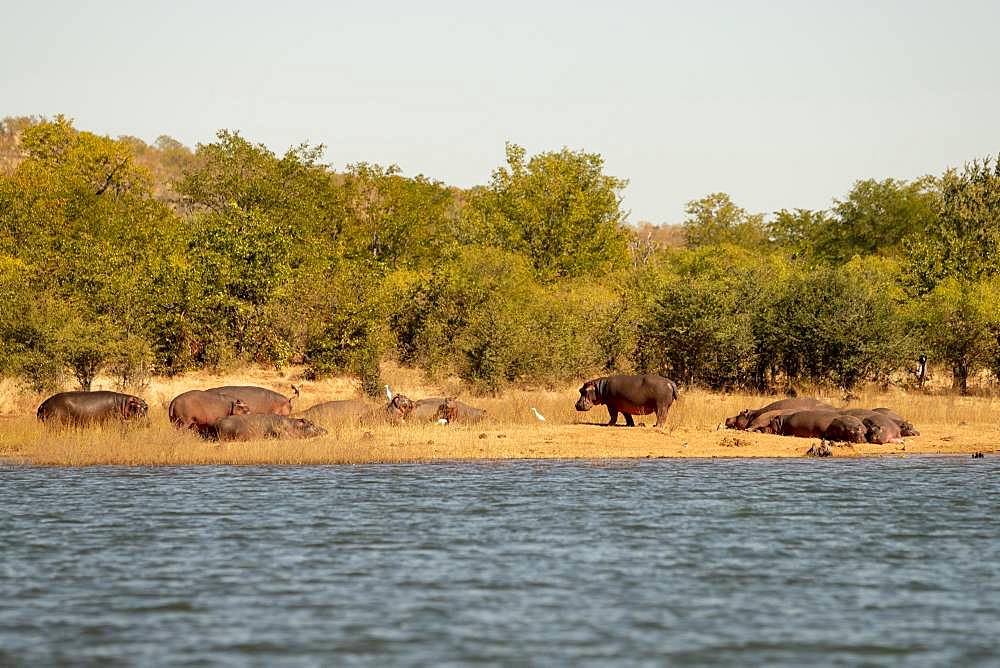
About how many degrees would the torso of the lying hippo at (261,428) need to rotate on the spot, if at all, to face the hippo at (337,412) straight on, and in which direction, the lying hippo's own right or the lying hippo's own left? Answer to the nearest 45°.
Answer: approximately 45° to the lying hippo's own left

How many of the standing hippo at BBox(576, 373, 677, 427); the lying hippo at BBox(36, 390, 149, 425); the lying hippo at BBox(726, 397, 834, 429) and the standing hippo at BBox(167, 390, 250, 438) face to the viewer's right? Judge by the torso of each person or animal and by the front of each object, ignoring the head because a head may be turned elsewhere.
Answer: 2

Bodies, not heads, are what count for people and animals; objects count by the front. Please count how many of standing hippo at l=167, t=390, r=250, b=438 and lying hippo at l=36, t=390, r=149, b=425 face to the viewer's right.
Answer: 2

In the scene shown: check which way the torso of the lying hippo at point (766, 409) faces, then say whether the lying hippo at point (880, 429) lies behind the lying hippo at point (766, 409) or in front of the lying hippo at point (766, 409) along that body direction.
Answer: behind

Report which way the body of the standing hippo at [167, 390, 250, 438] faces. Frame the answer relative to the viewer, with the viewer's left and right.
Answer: facing to the right of the viewer

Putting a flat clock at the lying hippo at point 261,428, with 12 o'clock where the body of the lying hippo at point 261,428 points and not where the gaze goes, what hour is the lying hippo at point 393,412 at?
the lying hippo at point 393,412 is roughly at 11 o'clock from the lying hippo at point 261,428.

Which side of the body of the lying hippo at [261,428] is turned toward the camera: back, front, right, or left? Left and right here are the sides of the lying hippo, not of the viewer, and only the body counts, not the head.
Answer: right

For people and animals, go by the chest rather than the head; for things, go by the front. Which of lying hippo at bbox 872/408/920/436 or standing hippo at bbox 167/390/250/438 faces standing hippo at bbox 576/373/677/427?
standing hippo at bbox 167/390/250/438

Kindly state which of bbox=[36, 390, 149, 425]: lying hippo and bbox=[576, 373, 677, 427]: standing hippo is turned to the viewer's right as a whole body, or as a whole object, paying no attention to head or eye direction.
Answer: the lying hippo

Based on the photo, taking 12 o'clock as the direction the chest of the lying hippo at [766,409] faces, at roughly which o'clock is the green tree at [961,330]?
The green tree is roughly at 4 o'clock from the lying hippo.

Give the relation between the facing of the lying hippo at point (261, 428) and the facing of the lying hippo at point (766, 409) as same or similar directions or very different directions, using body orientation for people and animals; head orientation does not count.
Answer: very different directions

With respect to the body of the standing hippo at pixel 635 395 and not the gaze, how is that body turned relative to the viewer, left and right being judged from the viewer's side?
facing to the left of the viewer

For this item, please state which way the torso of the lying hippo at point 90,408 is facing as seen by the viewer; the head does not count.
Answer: to the viewer's right

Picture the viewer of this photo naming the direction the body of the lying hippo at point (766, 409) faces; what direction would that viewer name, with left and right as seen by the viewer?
facing to the left of the viewer

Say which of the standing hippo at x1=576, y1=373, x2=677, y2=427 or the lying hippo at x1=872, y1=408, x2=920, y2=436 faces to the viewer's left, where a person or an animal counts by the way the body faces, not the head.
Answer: the standing hippo
